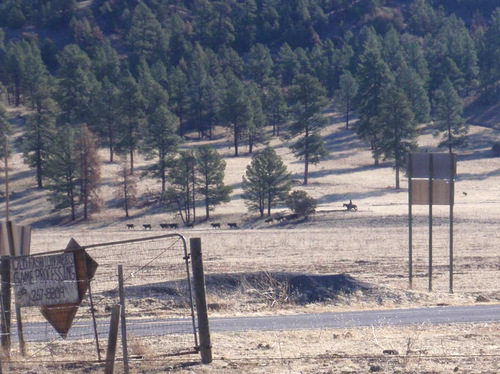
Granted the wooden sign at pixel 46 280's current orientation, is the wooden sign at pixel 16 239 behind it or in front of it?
behind

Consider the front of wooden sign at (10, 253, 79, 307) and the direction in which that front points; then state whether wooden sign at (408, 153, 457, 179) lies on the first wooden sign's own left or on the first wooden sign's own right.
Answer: on the first wooden sign's own left

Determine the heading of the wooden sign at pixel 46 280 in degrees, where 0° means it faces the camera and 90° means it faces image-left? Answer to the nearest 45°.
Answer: approximately 0°

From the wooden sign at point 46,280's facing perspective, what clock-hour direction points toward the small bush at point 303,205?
The small bush is roughly at 7 o'clock from the wooden sign.

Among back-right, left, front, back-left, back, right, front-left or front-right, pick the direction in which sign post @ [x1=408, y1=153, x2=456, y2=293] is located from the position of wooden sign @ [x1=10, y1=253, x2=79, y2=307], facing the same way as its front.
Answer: back-left
